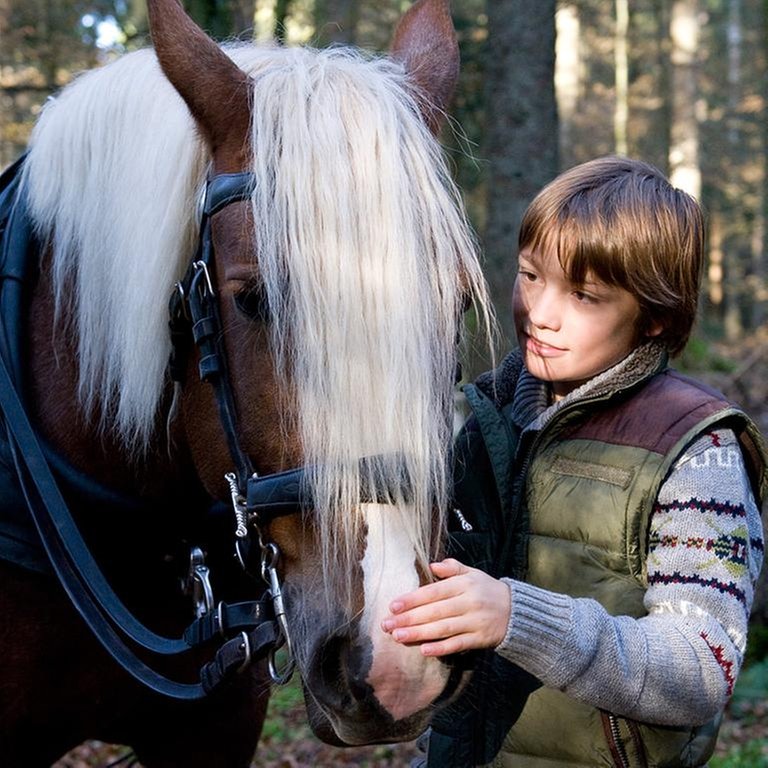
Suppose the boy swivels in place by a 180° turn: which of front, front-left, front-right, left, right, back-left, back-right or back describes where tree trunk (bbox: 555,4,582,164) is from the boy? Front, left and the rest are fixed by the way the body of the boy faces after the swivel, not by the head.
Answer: front-left

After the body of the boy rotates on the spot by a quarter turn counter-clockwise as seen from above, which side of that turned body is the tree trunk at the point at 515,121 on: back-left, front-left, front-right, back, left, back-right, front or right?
back-left

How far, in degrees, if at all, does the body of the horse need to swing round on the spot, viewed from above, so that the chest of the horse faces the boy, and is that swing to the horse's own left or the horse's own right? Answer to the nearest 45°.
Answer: approximately 45° to the horse's own left

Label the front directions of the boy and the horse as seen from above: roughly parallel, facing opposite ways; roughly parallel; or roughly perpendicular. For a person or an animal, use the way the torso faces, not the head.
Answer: roughly perpendicular

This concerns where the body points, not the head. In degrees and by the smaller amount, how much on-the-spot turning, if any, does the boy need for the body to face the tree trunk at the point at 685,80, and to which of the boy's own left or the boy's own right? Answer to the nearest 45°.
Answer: approximately 135° to the boy's own right

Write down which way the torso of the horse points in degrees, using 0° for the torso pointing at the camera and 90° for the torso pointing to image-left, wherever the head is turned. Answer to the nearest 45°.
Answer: approximately 315°

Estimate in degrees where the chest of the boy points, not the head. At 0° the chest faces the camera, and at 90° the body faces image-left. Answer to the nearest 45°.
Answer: approximately 45°

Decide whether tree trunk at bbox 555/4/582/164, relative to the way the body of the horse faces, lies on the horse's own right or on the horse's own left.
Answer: on the horse's own left

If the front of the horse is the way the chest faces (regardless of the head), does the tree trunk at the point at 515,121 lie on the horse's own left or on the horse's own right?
on the horse's own left

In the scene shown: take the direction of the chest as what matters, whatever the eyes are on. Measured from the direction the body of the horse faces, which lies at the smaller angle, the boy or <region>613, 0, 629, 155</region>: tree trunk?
the boy

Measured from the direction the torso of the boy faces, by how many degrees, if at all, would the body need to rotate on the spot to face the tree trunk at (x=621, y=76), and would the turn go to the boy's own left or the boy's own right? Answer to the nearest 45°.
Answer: approximately 135° to the boy's own right
